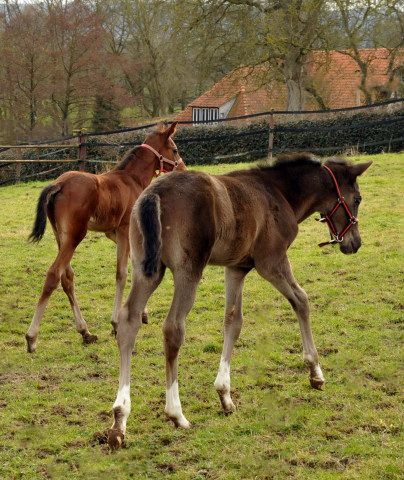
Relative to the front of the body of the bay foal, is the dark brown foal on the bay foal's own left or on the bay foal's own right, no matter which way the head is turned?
on the bay foal's own right

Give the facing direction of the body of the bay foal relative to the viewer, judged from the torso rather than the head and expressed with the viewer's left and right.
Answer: facing away from the viewer and to the right of the viewer

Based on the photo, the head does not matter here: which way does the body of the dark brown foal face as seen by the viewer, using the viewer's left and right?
facing away from the viewer and to the right of the viewer

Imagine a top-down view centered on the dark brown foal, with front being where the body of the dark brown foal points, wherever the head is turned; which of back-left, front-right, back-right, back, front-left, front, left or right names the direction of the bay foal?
left
